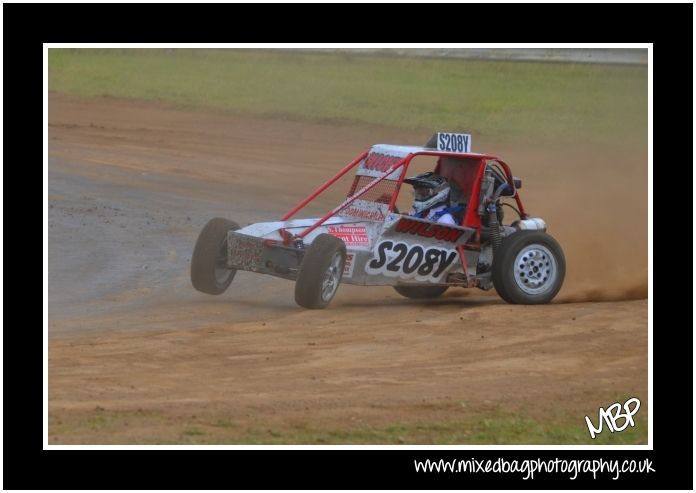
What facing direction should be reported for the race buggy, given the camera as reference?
facing the viewer and to the left of the viewer

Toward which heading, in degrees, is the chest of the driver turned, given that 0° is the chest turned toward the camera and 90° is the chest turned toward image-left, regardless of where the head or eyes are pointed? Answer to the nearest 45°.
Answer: approximately 45°
